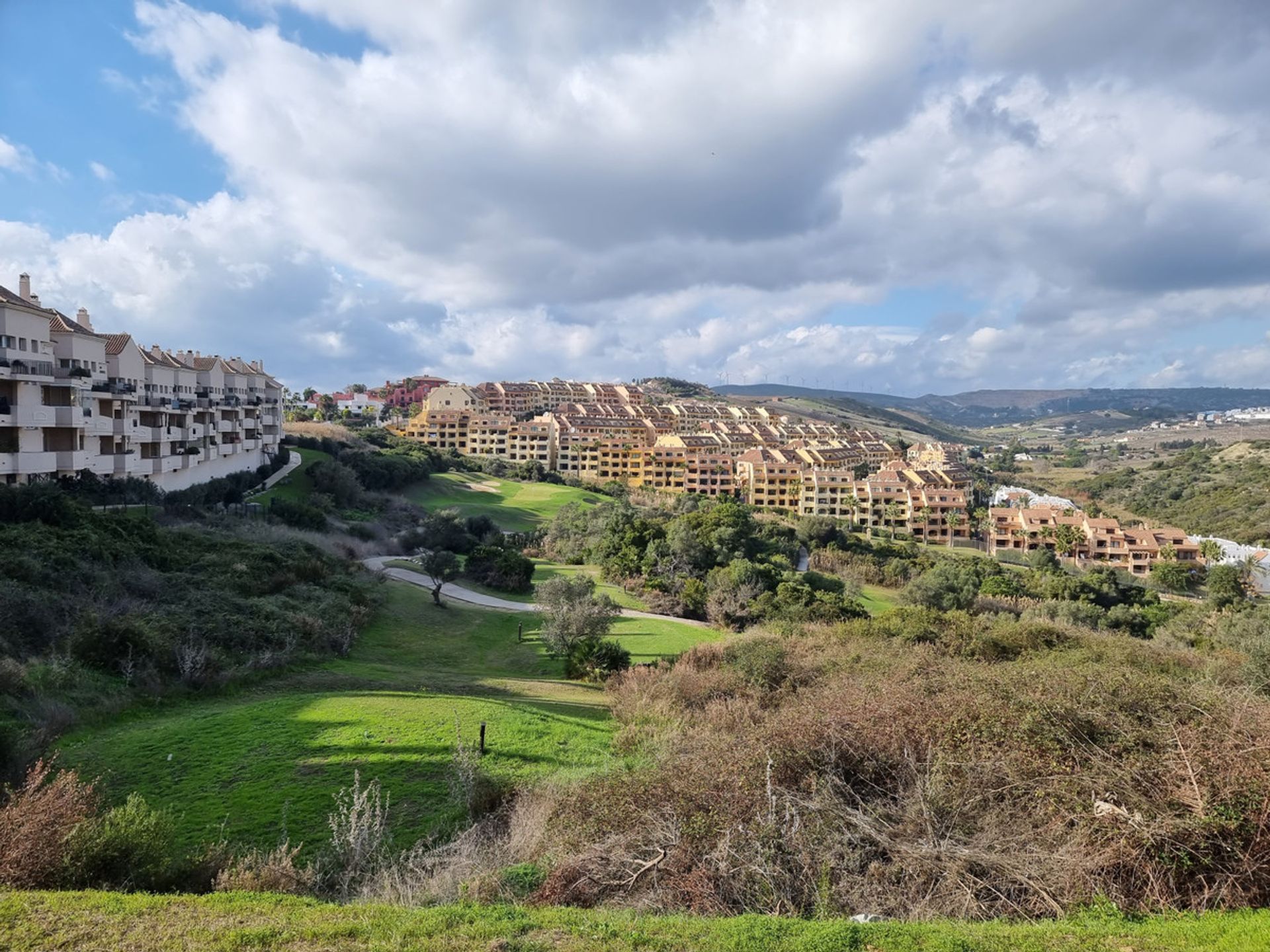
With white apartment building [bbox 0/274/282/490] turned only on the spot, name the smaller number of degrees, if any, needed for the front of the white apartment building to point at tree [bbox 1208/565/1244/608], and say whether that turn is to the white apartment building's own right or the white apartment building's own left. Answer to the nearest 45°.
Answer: approximately 45° to the white apartment building's own left

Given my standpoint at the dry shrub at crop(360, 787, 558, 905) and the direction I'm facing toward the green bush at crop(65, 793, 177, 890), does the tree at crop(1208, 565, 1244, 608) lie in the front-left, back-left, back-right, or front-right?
back-right

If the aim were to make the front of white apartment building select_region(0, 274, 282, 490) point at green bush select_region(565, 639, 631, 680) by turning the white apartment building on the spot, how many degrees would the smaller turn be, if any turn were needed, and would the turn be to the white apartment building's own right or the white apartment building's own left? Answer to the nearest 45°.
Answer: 0° — it already faces it

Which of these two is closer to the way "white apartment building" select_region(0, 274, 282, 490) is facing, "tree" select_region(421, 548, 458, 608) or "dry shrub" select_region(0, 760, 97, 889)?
the tree

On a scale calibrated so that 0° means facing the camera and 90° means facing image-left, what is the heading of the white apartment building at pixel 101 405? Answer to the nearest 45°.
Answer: approximately 315°

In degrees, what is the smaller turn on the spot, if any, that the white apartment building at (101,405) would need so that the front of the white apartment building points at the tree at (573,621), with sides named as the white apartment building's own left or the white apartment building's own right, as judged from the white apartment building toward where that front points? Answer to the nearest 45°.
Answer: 0° — it already faces it
